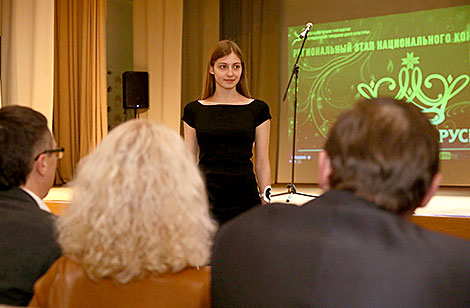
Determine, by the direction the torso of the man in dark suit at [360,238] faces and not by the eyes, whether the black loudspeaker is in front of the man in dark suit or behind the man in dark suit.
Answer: in front

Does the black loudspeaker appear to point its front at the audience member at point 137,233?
yes

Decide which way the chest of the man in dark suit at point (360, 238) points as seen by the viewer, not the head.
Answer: away from the camera

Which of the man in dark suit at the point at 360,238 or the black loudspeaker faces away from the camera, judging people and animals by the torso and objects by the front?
the man in dark suit

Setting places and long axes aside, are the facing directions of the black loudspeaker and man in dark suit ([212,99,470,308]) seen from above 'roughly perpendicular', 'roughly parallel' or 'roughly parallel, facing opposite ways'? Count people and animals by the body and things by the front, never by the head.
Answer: roughly parallel, facing opposite ways

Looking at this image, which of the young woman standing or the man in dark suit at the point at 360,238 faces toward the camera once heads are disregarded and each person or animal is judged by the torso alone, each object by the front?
the young woman standing

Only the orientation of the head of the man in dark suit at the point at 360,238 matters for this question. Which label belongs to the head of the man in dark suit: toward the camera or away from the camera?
away from the camera

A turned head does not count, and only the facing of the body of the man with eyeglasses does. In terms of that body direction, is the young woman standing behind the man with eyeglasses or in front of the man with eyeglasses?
in front

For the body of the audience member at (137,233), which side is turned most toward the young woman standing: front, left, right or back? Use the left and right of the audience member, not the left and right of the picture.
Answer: front

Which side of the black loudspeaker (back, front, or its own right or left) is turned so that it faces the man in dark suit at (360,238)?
front

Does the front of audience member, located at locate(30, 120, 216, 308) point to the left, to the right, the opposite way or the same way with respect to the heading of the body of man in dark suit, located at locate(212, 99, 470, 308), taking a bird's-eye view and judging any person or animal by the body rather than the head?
the same way

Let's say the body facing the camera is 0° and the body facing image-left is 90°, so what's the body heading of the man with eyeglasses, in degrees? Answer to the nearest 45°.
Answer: approximately 225°

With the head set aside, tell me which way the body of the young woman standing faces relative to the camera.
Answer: toward the camera

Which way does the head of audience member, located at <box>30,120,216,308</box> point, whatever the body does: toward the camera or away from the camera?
away from the camera

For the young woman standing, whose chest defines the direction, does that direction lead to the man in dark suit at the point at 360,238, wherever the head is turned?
yes

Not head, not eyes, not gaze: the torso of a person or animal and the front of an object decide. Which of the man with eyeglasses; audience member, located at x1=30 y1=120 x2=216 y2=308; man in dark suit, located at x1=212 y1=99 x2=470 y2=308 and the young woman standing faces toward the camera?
the young woman standing

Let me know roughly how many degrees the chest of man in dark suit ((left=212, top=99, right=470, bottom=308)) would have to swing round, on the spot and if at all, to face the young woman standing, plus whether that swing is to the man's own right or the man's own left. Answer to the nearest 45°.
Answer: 0° — they already face them

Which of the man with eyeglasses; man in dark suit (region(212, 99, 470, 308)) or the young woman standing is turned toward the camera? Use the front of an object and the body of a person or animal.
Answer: the young woman standing

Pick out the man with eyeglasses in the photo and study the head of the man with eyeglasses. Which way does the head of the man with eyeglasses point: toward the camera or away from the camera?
away from the camera

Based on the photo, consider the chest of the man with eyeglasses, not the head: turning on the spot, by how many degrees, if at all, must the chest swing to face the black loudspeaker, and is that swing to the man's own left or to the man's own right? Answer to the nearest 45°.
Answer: approximately 45° to the man's own left

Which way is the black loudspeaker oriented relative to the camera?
toward the camera

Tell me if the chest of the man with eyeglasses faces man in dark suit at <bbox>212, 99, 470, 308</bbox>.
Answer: no

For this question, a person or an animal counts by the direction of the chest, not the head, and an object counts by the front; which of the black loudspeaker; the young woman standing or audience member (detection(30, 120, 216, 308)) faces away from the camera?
the audience member
